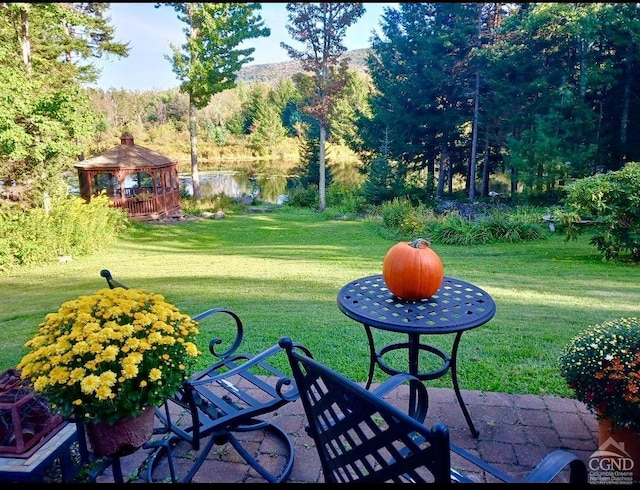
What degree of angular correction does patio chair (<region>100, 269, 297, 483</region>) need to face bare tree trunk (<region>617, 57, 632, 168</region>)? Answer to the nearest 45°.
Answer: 0° — it already faces it

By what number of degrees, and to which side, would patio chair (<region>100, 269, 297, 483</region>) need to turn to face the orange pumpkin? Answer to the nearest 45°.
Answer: approximately 45° to its right

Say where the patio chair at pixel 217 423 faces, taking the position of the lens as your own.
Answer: facing away from the viewer and to the right of the viewer

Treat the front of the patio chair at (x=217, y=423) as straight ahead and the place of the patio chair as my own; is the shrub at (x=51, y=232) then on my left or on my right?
on my left

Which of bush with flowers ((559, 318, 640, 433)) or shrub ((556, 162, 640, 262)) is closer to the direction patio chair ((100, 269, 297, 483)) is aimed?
the shrub

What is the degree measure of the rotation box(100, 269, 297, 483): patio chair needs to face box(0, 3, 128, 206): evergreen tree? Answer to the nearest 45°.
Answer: approximately 45° to its left

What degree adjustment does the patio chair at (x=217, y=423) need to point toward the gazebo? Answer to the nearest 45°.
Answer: approximately 45° to its left

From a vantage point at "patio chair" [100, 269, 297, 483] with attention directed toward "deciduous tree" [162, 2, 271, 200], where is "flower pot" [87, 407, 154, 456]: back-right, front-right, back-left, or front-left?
back-left

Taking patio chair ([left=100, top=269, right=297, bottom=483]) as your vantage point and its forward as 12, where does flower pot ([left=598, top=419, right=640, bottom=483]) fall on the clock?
The flower pot is roughly at 2 o'clock from the patio chair.

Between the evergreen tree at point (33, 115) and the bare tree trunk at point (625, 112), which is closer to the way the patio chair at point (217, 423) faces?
the bare tree trunk
